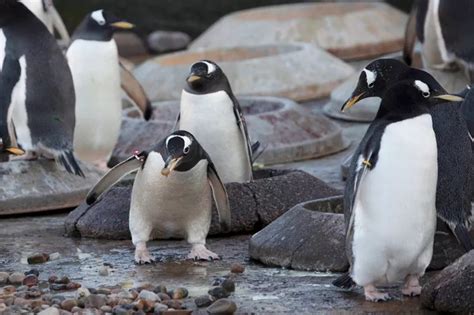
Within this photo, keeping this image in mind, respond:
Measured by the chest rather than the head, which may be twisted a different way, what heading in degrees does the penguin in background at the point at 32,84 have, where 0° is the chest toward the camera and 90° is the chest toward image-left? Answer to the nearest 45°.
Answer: approximately 135°

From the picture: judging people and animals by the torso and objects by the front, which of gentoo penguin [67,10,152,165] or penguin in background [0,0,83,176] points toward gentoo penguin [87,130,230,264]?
gentoo penguin [67,10,152,165]

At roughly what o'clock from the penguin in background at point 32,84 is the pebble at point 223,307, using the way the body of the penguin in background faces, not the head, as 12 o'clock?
The pebble is roughly at 7 o'clock from the penguin in background.

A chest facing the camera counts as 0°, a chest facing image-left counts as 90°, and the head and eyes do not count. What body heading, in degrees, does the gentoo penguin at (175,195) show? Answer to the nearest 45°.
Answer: approximately 0°

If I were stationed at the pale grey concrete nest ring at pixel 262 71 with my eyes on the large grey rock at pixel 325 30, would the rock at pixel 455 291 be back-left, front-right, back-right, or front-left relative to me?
back-right

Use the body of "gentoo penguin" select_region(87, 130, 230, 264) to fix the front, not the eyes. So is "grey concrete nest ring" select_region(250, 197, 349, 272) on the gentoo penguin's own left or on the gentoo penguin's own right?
on the gentoo penguin's own left

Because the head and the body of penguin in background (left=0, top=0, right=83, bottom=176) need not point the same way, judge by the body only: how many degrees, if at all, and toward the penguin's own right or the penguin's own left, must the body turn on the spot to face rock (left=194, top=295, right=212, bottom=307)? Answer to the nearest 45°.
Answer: approximately 135° to the penguin's own left

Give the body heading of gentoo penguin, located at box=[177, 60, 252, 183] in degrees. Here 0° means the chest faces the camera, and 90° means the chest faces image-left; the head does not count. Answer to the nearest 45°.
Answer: approximately 45°

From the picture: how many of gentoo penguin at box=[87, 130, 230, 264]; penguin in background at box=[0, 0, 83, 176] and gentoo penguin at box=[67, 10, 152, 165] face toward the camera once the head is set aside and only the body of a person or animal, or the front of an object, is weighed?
2

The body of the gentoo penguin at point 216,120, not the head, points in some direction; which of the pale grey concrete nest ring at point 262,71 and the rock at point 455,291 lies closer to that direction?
the rock

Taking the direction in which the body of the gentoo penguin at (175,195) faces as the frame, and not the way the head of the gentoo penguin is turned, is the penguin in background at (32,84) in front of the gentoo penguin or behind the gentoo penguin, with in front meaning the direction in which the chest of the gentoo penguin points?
behind

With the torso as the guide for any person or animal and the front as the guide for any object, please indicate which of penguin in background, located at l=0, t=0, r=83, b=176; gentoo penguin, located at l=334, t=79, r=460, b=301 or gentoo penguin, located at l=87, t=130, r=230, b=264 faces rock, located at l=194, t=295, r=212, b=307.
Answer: gentoo penguin, located at l=87, t=130, r=230, b=264
